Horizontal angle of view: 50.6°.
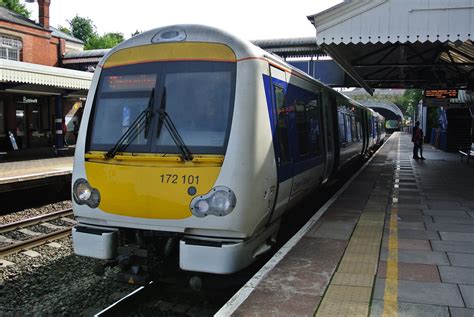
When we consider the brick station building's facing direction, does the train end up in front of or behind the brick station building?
in front

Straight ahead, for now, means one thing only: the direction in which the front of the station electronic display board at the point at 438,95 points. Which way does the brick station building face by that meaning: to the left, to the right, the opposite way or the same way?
to the left

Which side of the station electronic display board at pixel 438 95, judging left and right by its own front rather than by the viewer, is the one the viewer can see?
front

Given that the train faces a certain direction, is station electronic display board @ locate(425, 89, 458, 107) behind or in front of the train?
behind

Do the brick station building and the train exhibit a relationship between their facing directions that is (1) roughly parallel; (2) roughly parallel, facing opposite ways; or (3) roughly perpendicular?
roughly perpendicular

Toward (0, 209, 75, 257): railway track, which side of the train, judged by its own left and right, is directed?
right

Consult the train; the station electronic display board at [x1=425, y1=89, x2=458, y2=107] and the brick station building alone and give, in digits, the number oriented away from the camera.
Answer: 0

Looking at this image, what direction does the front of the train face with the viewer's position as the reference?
facing the viewer and to the left of the viewer

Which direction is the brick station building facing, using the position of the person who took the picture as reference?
facing the viewer and to the right of the viewer

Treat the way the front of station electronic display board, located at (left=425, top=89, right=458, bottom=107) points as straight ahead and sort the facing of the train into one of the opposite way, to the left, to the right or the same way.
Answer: the same way

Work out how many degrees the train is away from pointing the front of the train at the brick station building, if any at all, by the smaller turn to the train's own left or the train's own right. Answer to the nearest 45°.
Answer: approximately 90° to the train's own right

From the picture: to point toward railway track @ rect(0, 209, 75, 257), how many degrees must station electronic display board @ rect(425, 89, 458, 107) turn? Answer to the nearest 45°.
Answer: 0° — it already faces it

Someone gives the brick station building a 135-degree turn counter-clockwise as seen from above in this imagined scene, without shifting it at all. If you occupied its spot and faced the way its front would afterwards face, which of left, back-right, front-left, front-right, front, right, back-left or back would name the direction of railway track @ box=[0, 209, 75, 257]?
back

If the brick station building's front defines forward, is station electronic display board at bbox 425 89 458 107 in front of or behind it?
in front

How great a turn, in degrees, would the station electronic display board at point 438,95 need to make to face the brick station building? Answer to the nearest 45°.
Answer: approximately 90° to its right

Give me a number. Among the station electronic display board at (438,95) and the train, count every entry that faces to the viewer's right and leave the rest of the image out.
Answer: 0

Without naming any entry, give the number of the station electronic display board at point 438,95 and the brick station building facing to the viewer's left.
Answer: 0
